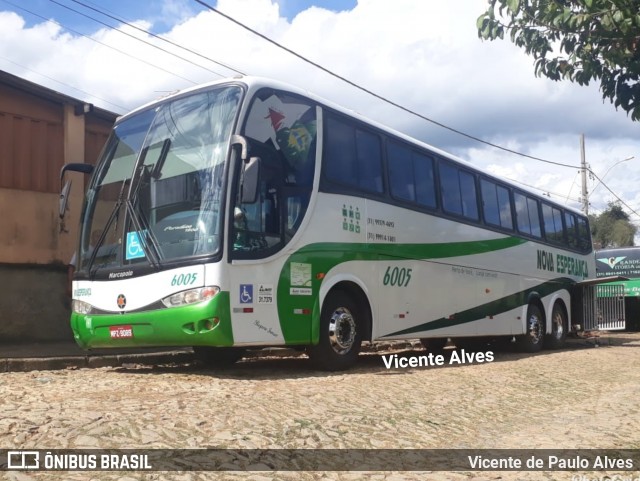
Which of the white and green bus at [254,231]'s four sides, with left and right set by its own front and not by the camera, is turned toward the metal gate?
back

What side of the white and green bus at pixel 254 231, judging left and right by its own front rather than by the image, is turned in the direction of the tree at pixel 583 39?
left

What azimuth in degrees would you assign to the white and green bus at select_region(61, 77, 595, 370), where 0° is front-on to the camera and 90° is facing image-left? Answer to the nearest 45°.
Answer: approximately 45°

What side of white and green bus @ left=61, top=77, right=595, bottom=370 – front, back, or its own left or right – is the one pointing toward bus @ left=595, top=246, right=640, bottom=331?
back
